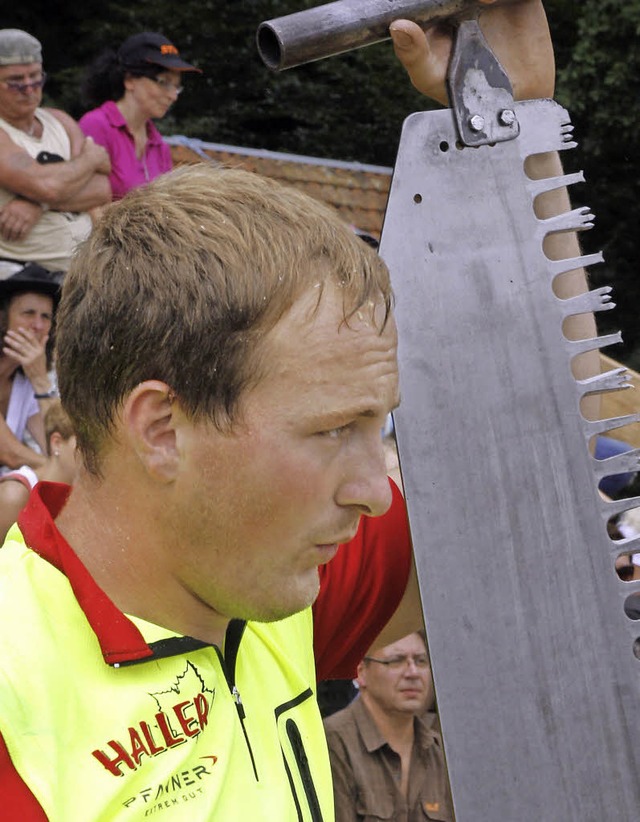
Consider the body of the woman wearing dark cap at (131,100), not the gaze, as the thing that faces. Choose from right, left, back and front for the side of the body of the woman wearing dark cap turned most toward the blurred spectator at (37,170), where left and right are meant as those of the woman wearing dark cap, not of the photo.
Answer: right
